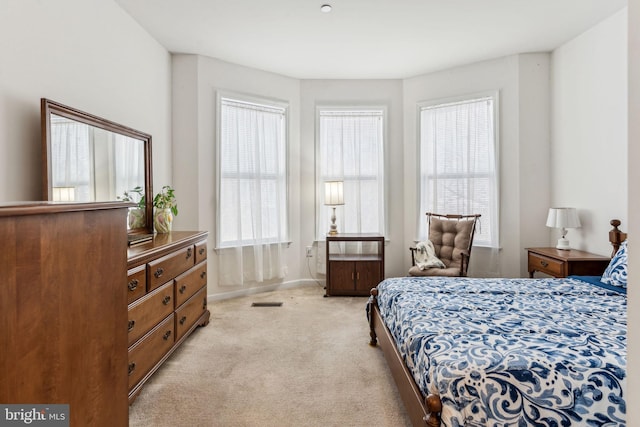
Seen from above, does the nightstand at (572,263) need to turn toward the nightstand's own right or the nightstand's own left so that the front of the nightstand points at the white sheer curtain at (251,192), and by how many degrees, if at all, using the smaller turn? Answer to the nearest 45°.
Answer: approximately 45° to the nightstand's own right

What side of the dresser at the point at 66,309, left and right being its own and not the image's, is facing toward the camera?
right

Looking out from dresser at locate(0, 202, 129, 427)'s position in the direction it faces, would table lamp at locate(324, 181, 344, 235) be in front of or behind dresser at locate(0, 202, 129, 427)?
in front

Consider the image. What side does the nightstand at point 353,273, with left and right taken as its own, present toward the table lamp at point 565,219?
left

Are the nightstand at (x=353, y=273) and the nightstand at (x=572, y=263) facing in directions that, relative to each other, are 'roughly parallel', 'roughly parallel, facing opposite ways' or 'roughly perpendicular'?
roughly perpendicular

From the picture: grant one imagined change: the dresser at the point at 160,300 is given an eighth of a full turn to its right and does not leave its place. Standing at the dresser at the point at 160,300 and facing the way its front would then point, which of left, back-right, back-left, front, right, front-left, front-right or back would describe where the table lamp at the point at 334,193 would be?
back-left

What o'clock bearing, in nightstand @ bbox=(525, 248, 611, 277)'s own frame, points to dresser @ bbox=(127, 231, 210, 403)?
The dresser is roughly at 12 o'clock from the nightstand.

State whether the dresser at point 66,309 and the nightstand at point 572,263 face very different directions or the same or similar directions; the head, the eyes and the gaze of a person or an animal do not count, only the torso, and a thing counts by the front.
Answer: very different directions

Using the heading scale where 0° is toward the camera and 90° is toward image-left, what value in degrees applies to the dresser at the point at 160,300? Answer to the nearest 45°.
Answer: approximately 315°

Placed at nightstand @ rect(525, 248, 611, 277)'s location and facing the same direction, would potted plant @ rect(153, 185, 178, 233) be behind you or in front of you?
in front
